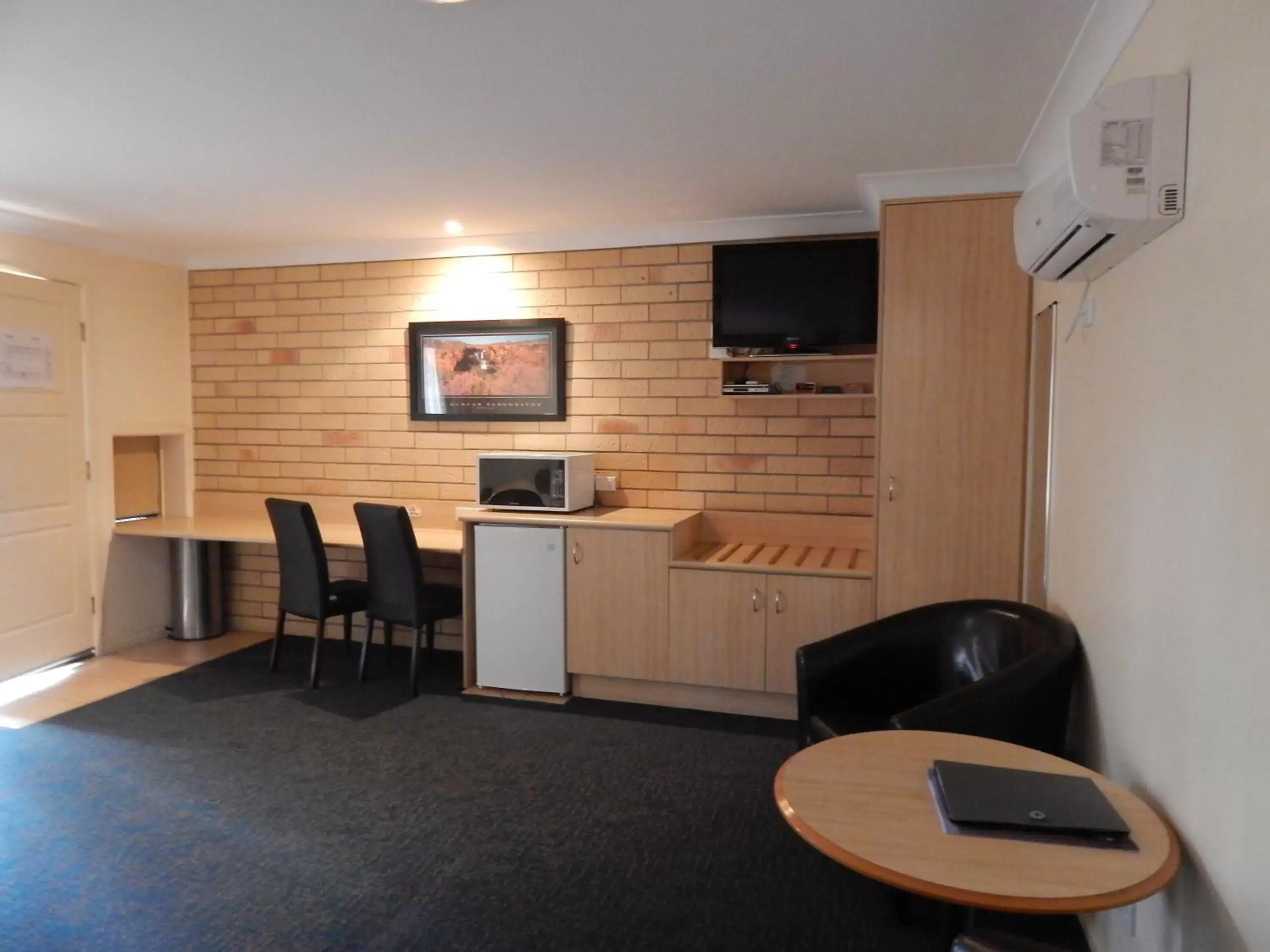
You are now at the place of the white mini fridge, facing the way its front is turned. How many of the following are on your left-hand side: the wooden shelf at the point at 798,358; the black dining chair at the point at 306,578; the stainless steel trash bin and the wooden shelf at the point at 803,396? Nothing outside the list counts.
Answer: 2

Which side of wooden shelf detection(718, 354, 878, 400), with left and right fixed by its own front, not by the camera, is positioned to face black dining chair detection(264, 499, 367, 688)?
right

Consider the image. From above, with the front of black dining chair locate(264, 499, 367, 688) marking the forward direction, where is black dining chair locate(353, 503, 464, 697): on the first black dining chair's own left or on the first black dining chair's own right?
on the first black dining chair's own right

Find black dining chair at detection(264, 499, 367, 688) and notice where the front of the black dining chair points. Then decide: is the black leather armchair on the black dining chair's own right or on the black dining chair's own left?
on the black dining chair's own right

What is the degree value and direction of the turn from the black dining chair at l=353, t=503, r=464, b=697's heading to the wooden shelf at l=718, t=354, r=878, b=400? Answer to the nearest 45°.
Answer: approximately 45° to its right

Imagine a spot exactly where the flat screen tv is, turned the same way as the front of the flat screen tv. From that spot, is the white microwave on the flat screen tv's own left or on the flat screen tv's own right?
on the flat screen tv's own right
